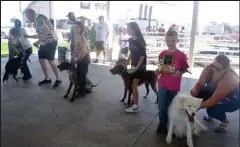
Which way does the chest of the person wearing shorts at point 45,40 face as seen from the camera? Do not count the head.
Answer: to the viewer's left

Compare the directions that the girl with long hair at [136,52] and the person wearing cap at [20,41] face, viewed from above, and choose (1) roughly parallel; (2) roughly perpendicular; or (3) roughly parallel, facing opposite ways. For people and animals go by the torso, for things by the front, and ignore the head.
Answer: roughly perpendicular

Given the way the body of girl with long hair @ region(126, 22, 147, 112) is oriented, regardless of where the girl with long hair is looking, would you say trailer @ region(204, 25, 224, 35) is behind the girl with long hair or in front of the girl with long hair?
behind

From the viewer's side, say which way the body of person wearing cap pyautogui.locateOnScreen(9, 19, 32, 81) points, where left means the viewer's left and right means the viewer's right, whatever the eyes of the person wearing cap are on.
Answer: facing the viewer and to the left of the viewer
